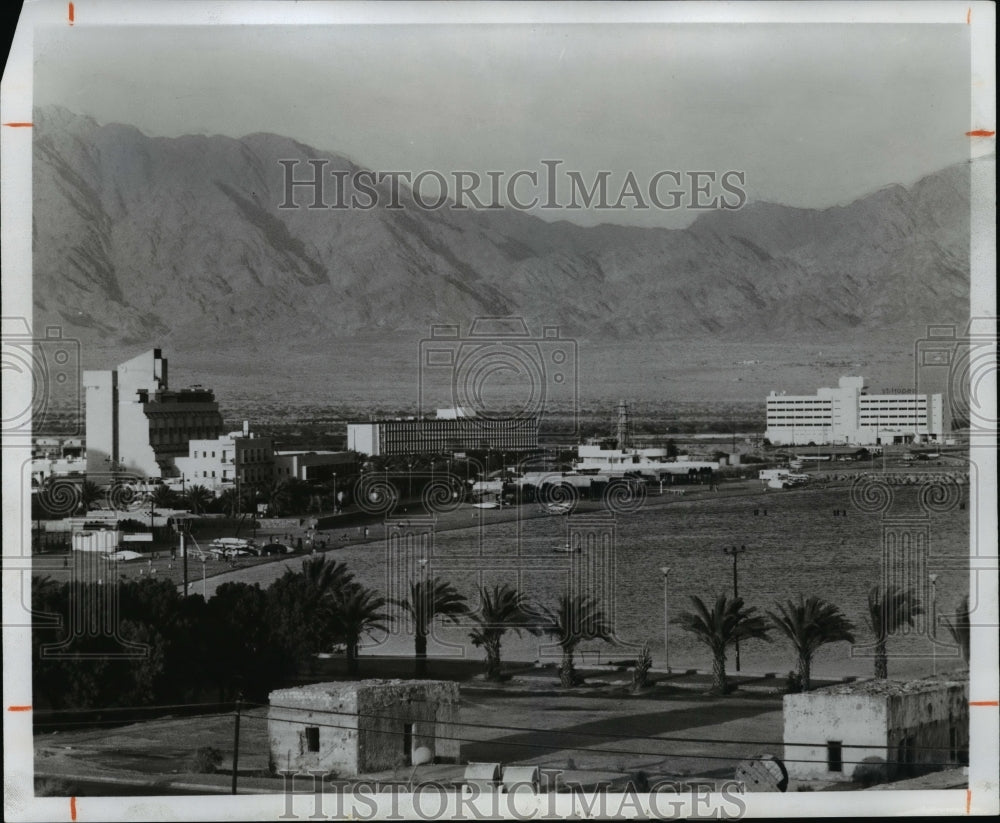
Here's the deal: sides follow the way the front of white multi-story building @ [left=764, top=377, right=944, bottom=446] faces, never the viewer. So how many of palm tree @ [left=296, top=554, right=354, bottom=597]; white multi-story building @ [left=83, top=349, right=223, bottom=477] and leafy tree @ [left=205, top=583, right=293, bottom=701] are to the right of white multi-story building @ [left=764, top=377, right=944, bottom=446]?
3

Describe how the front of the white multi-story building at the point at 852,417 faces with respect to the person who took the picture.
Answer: facing the viewer

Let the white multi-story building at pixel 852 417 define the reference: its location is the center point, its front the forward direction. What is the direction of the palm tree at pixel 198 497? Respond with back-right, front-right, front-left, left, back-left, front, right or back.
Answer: right

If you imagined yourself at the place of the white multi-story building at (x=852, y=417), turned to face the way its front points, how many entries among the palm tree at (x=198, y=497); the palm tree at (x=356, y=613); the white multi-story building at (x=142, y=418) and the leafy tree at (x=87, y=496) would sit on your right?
4

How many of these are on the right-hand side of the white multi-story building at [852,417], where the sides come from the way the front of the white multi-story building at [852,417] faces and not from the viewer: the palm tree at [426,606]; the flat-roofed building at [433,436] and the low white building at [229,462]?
3

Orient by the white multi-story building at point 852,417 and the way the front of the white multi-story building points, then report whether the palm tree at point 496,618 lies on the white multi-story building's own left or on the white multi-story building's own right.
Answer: on the white multi-story building's own right

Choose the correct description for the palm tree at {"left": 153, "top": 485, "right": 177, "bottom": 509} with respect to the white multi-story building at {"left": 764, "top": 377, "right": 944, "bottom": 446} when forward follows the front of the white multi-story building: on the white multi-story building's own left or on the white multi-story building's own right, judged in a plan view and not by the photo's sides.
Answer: on the white multi-story building's own right

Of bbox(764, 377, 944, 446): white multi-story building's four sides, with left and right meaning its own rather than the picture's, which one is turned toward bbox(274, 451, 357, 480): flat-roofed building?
right
